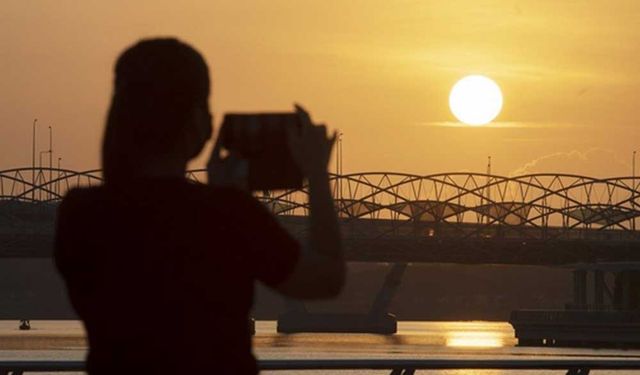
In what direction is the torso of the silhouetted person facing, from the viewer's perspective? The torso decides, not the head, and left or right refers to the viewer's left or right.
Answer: facing away from the viewer and to the right of the viewer

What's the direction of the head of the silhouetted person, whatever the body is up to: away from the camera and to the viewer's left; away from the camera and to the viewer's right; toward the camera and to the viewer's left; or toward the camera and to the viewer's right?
away from the camera and to the viewer's right

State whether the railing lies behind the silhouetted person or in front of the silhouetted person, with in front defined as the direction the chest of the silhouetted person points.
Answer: in front
